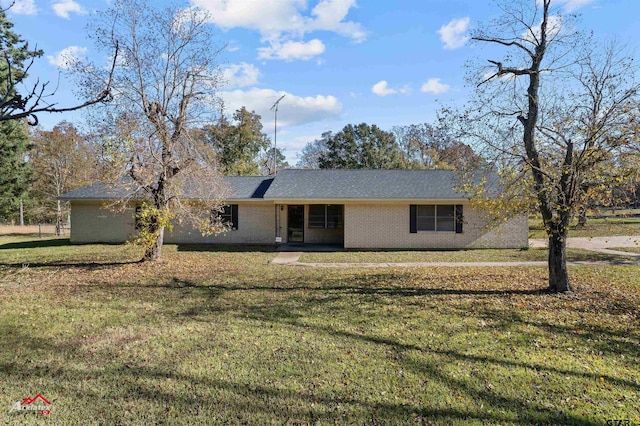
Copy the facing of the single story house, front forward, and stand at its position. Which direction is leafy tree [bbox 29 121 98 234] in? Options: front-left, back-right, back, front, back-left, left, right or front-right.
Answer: back-right

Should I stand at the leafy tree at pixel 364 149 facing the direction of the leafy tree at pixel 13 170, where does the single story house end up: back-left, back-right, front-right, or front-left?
front-left

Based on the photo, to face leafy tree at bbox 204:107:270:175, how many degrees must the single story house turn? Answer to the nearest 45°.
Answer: approximately 180°

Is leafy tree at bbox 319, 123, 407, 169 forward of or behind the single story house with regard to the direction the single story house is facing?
behind

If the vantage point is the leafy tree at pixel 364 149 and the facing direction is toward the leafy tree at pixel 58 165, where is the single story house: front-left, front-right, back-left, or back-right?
front-left

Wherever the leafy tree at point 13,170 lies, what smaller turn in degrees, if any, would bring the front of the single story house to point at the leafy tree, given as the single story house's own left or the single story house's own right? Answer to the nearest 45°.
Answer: approximately 135° to the single story house's own right

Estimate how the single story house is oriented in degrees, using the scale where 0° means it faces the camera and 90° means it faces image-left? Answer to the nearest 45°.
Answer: approximately 0°

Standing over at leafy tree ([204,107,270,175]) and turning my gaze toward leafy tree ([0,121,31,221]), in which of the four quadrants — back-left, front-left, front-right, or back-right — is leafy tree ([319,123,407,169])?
back-left
